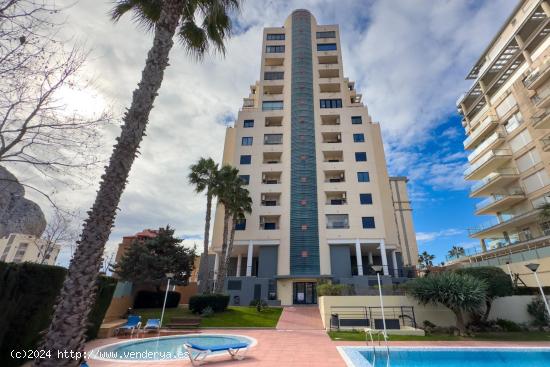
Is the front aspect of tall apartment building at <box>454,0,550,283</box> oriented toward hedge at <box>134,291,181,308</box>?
yes

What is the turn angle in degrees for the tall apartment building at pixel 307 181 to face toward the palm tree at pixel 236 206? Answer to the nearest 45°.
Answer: approximately 45° to its right

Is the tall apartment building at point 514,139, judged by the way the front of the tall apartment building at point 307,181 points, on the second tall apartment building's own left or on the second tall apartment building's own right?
on the second tall apartment building's own left

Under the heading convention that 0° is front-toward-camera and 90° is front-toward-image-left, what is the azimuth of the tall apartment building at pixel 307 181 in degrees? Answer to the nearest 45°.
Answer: approximately 0°

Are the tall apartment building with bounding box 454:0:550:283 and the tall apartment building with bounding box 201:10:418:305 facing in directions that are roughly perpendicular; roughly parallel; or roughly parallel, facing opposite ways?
roughly perpendicular

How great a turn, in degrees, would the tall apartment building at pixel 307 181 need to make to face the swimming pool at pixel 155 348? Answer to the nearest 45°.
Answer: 0° — it already faces it

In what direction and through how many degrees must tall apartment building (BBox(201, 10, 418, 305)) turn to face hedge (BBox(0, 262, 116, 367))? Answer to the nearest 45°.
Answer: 0° — it already faces it

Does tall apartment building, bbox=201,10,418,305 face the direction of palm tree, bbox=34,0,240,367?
yes

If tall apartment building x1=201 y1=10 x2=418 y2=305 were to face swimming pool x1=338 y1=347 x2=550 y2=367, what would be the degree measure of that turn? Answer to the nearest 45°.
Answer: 0° — it already faces it

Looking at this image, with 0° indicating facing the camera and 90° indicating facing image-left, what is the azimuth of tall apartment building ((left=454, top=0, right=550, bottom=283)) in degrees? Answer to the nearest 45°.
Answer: approximately 45°

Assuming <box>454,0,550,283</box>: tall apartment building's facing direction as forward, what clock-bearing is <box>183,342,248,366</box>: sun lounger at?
The sun lounger is roughly at 11 o'clock from the tall apartment building.
